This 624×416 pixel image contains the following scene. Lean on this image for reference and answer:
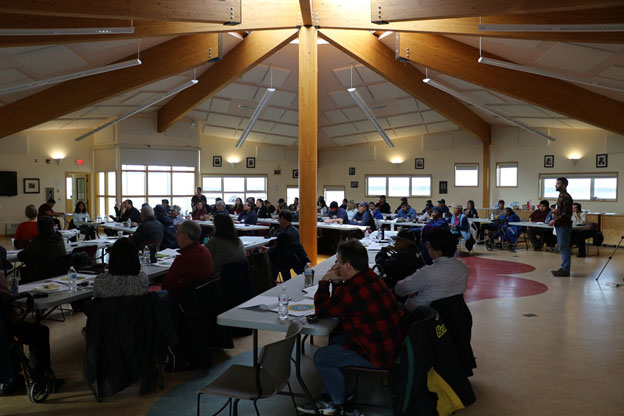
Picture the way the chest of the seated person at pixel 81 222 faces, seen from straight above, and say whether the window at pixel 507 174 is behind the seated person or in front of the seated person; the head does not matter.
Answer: in front

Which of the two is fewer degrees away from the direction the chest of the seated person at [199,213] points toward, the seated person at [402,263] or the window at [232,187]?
the seated person

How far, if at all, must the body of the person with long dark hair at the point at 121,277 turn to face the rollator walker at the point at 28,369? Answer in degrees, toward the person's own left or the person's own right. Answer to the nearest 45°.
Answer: approximately 90° to the person's own left

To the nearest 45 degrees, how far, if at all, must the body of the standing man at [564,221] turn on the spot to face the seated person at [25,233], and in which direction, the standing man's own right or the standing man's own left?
approximately 45° to the standing man's own left

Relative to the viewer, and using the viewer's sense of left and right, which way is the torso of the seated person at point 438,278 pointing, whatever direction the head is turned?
facing away from the viewer and to the left of the viewer

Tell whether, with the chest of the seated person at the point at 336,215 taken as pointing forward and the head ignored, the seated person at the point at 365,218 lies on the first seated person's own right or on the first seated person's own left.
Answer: on the first seated person's own left

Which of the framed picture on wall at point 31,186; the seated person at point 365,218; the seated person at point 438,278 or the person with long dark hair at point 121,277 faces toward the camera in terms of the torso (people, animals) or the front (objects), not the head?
the framed picture on wall

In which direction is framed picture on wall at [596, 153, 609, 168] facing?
toward the camera

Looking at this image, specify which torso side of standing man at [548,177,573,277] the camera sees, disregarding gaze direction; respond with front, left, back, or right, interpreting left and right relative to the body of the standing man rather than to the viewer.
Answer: left

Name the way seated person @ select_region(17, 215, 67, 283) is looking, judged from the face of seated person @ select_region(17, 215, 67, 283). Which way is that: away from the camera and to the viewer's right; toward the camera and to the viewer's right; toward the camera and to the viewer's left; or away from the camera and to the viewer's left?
away from the camera and to the viewer's right

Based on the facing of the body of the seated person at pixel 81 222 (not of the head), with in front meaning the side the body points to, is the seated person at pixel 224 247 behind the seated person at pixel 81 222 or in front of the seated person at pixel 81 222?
in front

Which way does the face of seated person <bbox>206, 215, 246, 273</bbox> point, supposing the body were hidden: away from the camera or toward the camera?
away from the camera

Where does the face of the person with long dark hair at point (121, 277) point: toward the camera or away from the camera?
away from the camera

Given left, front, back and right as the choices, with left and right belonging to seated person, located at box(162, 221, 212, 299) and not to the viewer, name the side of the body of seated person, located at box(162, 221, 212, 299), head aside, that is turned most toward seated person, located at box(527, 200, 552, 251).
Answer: right

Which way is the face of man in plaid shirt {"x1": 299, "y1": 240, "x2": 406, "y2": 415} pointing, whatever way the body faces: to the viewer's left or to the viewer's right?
to the viewer's left

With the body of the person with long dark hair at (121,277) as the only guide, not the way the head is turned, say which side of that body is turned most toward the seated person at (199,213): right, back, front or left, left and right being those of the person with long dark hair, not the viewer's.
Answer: front

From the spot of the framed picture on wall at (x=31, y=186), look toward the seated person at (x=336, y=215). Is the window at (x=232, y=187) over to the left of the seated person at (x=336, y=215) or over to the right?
left

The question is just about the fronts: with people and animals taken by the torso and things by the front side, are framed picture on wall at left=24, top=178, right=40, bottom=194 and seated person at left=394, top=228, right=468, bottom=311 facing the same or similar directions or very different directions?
very different directions
